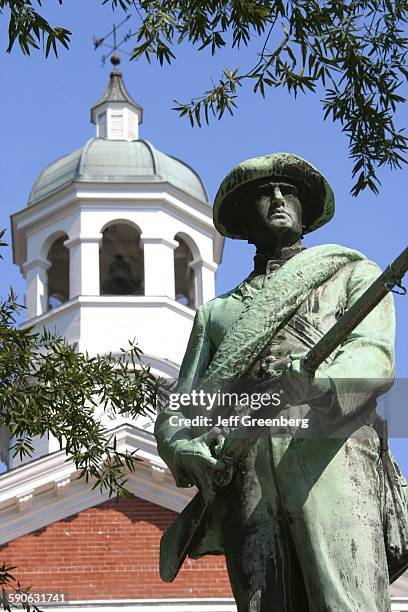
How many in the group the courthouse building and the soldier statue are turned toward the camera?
2

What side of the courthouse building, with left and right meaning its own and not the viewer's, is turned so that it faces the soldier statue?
front

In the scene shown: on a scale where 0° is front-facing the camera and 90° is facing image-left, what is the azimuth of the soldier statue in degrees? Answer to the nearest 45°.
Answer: approximately 0°

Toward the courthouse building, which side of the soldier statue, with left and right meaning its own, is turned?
back
